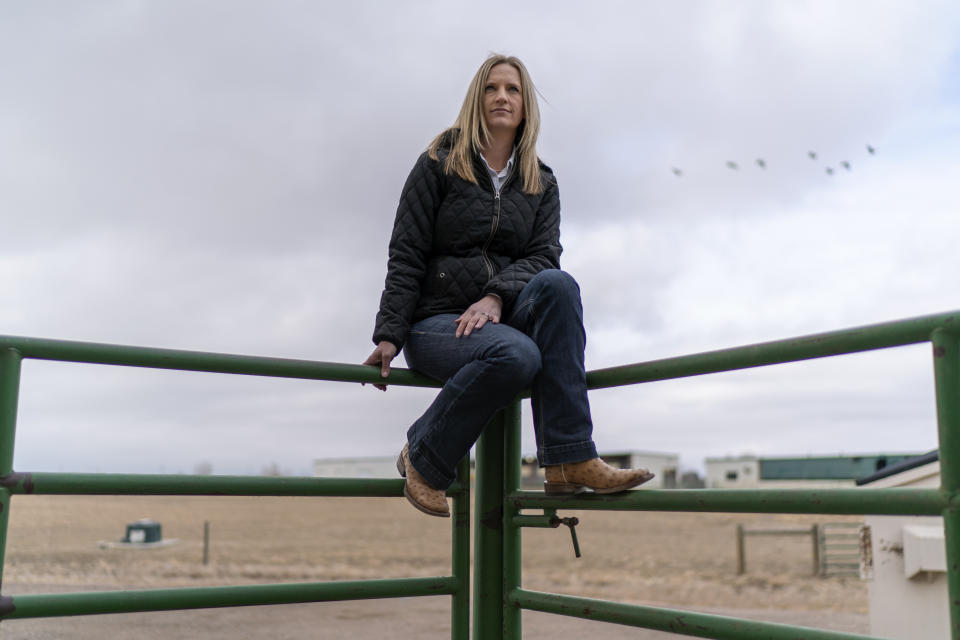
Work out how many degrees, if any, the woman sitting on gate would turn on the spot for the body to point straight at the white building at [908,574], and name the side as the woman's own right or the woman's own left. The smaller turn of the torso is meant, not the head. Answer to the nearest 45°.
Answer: approximately 90° to the woman's own left

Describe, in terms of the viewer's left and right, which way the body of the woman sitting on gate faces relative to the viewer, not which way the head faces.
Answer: facing the viewer and to the right of the viewer

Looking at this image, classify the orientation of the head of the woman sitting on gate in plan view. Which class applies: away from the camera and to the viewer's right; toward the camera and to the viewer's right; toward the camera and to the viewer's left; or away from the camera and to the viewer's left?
toward the camera and to the viewer's right
